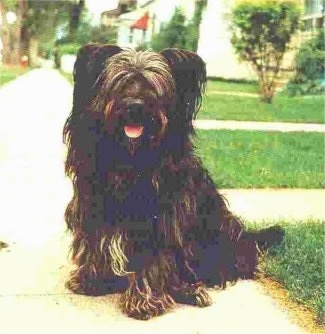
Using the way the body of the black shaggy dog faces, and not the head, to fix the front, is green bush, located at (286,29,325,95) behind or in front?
behind

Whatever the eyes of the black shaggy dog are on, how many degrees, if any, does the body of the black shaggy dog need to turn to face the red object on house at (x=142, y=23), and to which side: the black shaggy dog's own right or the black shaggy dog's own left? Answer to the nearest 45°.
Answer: approximately 135° to the black shaggy dog's own right

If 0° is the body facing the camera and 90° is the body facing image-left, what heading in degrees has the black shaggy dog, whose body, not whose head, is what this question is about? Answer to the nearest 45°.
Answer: approximately 45°

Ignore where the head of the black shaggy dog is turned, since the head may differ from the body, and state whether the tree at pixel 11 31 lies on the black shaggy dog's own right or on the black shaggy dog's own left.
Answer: on the black shaggy dog's own right

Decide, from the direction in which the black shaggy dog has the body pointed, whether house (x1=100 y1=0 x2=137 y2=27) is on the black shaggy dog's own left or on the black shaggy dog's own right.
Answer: on the black shaggy dog's own right

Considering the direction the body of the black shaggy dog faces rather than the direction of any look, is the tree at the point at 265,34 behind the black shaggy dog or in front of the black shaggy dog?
behind
